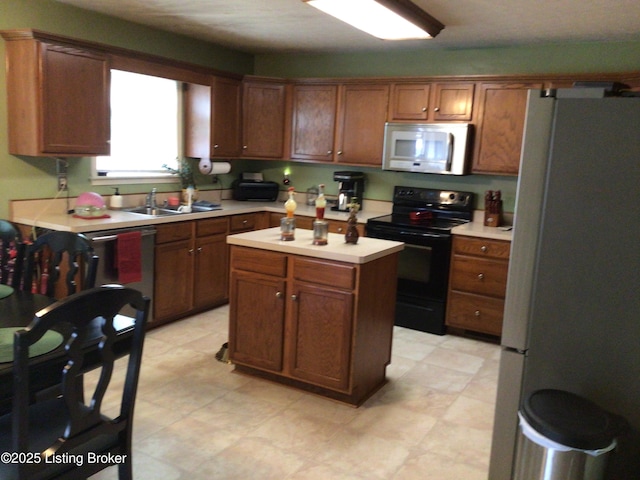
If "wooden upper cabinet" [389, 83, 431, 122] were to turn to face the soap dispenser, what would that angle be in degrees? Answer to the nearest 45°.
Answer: approximately 90° to its right

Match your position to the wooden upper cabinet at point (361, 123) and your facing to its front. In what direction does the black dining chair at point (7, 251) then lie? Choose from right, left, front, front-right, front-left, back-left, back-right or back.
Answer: front-right

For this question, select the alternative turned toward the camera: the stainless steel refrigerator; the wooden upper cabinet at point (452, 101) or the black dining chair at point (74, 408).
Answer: the wooden upper cabinet

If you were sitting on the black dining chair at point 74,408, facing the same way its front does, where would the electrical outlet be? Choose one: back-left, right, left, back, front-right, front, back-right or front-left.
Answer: front-right

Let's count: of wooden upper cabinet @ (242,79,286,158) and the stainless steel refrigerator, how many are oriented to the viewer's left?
1

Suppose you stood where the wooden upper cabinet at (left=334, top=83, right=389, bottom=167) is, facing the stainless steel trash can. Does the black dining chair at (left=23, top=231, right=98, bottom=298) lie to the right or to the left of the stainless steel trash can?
right

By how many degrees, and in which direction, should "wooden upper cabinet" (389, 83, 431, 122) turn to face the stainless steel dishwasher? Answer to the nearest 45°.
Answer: approximately 45° to its right

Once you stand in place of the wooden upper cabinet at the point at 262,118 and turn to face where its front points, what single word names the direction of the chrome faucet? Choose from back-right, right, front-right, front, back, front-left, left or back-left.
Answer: front-right

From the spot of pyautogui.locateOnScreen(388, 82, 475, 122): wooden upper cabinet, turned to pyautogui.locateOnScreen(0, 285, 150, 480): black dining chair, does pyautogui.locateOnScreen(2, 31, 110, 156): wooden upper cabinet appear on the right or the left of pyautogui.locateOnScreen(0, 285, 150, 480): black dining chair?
right

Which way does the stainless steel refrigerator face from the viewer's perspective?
to the viewer's left

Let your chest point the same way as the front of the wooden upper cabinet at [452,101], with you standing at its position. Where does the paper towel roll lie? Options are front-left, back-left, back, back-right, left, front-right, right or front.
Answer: right

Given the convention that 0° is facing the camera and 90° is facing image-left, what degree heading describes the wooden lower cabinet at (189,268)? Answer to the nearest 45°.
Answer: approximately 315°
